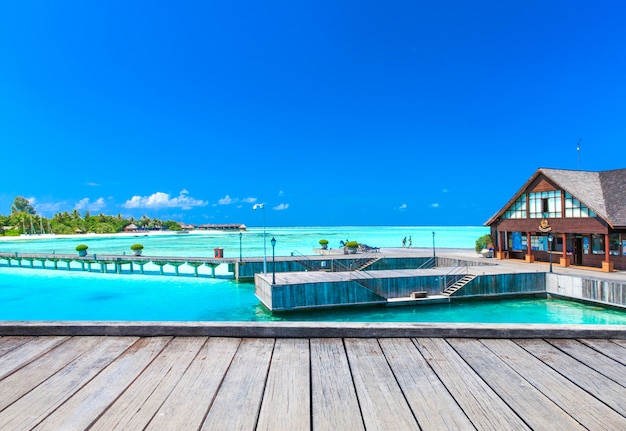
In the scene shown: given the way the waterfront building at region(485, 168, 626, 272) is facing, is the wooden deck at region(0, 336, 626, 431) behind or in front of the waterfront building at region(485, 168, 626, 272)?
in front

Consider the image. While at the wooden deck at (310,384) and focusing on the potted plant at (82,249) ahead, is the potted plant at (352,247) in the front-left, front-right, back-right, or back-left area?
front-right

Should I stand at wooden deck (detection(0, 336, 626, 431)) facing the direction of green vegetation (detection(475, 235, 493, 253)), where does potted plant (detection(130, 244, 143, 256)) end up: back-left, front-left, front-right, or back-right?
front-left

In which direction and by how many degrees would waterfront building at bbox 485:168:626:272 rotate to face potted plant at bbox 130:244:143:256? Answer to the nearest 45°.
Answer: approximately 45° to its right

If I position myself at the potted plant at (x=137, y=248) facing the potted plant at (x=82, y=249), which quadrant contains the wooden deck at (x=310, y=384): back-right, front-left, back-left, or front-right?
back-left

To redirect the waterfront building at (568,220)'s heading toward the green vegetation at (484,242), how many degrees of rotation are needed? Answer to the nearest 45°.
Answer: approximately 90° to its right

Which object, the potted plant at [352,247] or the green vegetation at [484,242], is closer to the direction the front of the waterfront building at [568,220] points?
the potted plant

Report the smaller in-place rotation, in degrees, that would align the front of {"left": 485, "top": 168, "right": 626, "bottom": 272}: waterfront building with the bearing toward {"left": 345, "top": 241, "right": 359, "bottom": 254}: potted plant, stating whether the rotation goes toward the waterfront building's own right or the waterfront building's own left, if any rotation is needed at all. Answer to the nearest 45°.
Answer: approximately 45° to the waterfront building's own right

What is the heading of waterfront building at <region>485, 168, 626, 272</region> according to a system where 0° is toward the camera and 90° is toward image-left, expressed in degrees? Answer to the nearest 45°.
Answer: approximately 45°
